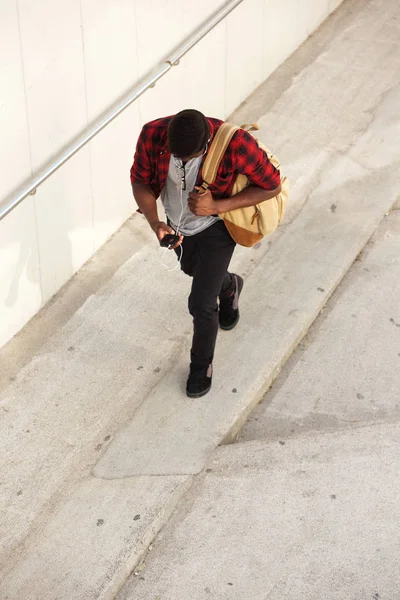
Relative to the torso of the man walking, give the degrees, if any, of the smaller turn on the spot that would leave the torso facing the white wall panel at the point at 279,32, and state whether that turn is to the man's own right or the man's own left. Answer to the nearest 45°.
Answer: approximately 135° to the man's own right

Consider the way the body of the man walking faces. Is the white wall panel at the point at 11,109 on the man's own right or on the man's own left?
on the man's own right

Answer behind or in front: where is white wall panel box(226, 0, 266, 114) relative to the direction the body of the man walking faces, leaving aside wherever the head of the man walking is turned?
behind

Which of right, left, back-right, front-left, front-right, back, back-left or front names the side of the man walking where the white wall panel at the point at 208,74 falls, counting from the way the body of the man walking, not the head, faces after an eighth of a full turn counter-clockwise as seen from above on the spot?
back

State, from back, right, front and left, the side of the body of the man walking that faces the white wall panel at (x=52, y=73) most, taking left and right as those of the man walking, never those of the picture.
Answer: right

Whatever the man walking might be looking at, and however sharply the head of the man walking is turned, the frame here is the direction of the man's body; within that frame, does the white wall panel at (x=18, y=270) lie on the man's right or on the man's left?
on the man's right

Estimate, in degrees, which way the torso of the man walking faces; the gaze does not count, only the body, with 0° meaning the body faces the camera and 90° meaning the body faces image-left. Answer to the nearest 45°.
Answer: approximately 45°
